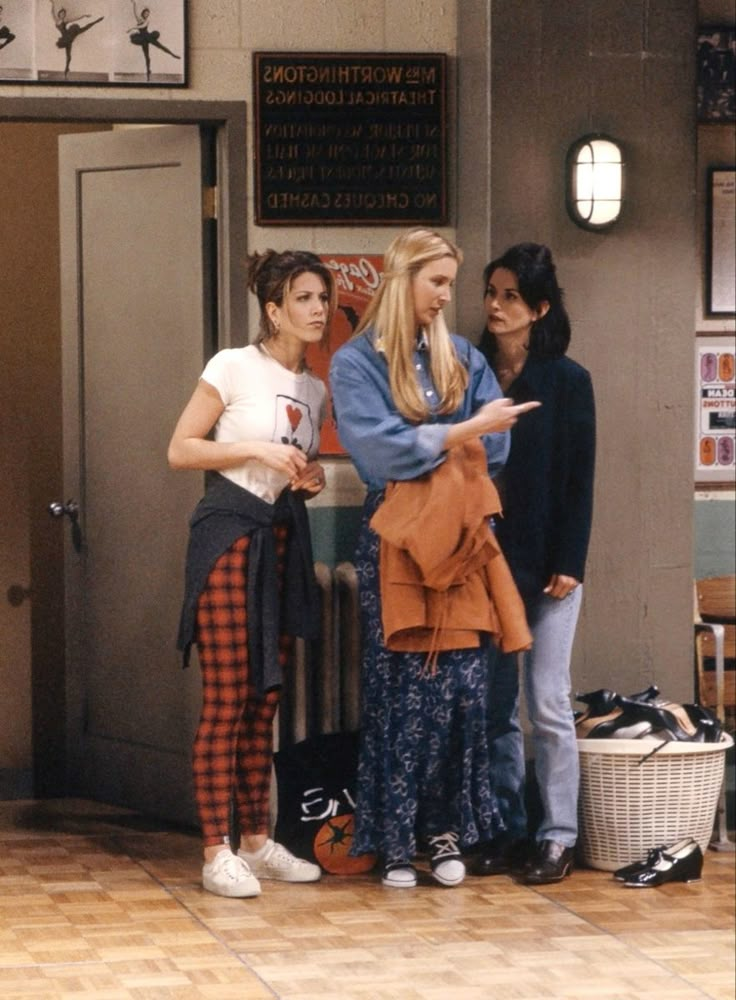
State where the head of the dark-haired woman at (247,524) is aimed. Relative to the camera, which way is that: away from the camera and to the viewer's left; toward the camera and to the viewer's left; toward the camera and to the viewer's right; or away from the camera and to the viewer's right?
toward the camera and to the viewer's right

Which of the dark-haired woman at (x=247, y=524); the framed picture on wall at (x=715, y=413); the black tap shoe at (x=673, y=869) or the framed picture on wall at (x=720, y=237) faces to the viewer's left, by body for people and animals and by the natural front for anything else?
the black tap shoe

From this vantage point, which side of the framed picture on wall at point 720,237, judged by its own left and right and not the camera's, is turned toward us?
front

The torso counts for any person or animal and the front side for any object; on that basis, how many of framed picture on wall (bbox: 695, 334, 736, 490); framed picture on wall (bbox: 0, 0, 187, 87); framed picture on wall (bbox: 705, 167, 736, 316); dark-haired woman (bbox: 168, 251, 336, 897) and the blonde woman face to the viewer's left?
0

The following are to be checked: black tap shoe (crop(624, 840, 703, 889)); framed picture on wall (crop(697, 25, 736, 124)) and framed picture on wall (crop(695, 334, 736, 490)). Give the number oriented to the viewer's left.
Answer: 1

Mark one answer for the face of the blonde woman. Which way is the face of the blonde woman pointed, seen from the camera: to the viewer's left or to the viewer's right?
to the viewer's right

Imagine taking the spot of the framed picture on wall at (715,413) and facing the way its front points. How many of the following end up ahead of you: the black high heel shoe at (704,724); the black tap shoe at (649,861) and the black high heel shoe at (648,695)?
3

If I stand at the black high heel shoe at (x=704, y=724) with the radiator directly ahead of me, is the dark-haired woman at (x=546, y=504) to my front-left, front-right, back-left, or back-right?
front-left

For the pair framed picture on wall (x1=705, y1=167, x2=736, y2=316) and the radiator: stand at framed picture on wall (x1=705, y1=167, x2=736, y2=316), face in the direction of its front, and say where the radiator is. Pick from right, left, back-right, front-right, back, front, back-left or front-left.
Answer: front-right

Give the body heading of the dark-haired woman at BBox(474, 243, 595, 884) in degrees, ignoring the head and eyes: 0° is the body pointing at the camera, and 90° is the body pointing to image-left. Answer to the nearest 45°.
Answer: approximately 45°

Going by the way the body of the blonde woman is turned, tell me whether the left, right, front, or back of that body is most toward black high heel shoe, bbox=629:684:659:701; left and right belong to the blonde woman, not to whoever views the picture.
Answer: left

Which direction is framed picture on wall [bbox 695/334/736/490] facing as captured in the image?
toward the camera
